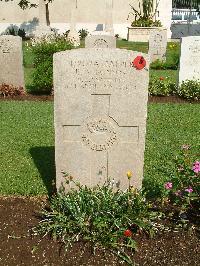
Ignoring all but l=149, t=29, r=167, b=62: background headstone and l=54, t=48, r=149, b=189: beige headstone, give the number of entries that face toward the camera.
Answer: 2

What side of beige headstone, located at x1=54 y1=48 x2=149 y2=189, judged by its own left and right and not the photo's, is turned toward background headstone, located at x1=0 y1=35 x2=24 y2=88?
back

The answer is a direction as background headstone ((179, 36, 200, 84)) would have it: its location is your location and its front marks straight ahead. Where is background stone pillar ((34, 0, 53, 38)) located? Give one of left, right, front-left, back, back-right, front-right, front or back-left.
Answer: back-right

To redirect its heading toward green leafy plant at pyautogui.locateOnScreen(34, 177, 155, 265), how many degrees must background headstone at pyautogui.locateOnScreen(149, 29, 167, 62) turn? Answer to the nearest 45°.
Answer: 0° — it already faces it

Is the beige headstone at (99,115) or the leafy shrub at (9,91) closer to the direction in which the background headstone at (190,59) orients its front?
the beige headstone

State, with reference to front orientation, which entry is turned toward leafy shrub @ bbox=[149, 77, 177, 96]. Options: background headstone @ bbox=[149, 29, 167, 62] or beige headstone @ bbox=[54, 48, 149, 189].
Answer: the background headstone

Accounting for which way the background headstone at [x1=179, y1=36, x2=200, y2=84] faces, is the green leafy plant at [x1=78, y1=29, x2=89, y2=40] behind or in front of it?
behind

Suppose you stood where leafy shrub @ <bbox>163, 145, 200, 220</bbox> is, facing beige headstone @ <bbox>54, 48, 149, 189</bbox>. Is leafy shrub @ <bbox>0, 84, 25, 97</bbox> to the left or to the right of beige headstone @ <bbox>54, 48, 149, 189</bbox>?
right

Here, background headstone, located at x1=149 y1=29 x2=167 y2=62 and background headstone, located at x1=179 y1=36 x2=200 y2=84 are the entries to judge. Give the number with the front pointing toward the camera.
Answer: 2

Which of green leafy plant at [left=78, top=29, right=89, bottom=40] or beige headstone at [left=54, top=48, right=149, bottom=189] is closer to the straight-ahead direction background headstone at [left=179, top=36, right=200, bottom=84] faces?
the beige headstone
